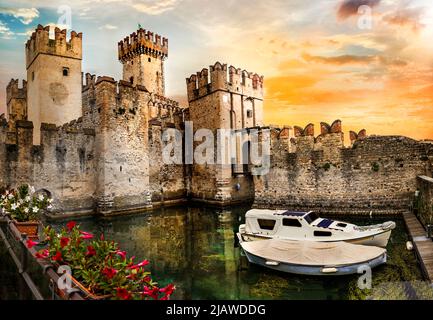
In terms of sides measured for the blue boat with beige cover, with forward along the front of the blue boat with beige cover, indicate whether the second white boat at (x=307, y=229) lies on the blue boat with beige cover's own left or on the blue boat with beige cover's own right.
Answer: on the blue boat with beige cover's own right

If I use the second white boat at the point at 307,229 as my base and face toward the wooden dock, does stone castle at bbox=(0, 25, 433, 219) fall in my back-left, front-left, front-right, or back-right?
back-left
